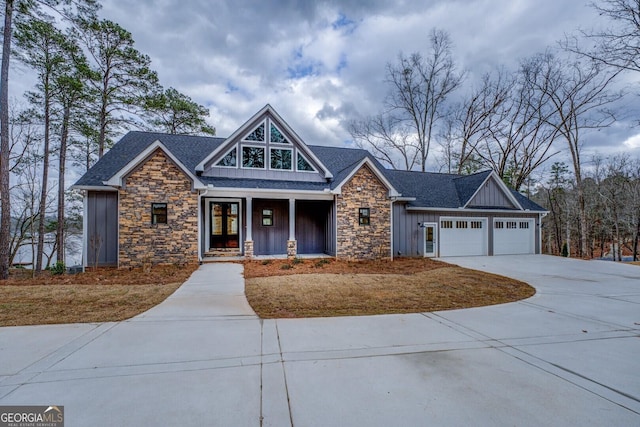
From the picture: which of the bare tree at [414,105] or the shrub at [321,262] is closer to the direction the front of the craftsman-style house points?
the shrub

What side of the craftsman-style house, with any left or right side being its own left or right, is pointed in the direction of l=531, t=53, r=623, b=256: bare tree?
left

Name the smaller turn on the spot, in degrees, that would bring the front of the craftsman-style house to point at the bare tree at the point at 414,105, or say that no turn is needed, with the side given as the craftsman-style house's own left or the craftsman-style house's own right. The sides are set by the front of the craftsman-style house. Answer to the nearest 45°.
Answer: approximately 135° to the craftsman-style house's own left

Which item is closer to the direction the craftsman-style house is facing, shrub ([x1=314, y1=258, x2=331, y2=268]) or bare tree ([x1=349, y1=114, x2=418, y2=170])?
the shrub

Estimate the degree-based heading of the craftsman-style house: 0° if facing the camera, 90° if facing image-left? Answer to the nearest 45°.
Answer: approximately 0°

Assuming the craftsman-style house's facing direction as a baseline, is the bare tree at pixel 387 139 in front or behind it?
behind

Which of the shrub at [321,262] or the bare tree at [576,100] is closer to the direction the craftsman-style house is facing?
the shrub

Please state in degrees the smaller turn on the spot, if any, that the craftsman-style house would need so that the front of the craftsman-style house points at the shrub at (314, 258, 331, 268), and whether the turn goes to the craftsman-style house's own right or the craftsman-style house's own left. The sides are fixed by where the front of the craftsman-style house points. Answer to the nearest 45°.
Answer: approximately 45° to the craftsman-style house's own left
